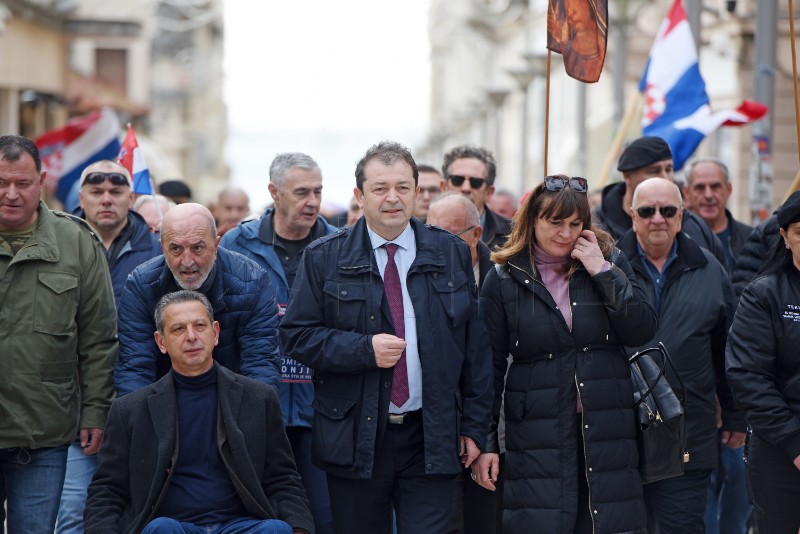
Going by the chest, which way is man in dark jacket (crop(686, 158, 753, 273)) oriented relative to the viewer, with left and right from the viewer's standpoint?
facing the viewer

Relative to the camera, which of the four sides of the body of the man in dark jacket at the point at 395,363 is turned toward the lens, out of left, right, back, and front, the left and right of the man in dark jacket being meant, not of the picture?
front

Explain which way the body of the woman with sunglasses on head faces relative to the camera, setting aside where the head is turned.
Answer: toward the camera

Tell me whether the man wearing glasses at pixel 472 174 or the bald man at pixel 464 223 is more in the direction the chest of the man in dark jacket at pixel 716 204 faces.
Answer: the bald man

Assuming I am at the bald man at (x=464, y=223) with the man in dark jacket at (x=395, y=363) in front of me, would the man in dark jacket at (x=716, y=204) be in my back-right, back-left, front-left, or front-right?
back-left

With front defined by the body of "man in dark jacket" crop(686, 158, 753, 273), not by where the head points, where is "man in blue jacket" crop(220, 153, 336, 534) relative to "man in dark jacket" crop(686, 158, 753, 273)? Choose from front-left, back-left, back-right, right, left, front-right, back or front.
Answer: front-right

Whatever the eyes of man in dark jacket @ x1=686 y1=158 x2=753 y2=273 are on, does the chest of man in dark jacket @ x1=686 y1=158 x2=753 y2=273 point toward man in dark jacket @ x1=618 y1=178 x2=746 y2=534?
yes
